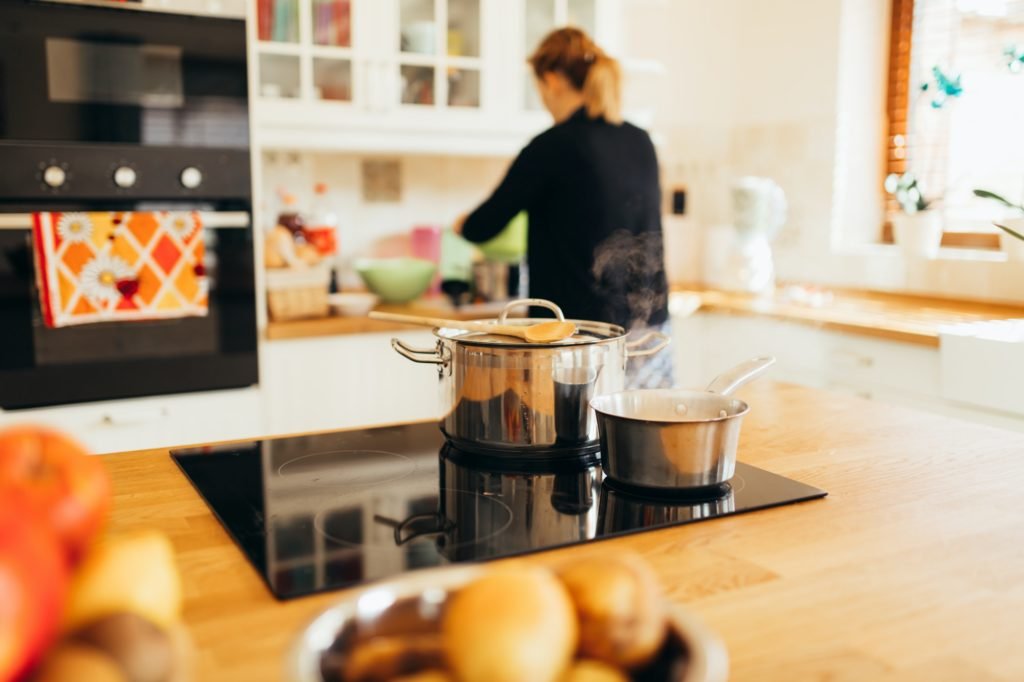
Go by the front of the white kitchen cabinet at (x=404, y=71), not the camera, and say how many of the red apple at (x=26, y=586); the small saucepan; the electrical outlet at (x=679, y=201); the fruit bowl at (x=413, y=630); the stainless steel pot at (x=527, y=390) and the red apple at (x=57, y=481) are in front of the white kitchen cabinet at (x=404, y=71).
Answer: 5

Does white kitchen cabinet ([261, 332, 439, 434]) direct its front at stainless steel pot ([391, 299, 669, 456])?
yes

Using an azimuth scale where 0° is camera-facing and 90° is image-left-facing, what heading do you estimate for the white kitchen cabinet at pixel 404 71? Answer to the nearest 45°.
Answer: approximately 0°

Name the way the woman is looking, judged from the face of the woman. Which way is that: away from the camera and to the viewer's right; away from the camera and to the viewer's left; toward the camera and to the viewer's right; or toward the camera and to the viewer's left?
away from the camera and to the viewer's left

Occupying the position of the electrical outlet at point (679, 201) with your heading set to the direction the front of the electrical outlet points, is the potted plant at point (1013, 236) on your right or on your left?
on your left

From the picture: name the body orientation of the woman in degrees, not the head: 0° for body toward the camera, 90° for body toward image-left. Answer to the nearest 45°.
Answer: approximately 135°

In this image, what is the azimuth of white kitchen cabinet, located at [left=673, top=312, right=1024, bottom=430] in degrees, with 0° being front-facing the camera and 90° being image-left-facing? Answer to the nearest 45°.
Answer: approximately 45°

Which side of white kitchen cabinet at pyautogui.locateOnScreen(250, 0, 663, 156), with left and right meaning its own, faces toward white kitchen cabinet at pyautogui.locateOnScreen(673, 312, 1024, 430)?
left
